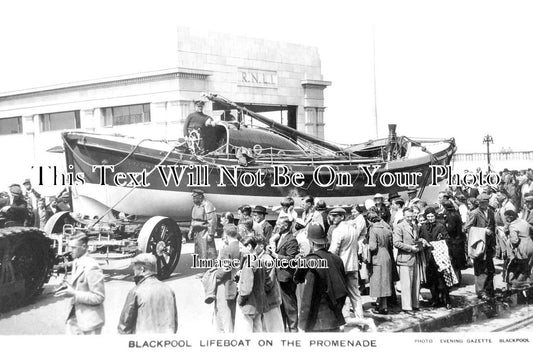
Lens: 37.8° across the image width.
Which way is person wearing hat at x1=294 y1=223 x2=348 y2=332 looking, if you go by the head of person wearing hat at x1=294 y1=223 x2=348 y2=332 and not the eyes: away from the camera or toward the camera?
away from the camera

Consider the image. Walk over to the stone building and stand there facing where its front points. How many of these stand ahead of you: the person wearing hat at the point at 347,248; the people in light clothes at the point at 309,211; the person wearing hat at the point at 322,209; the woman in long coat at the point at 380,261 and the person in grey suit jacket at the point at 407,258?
5

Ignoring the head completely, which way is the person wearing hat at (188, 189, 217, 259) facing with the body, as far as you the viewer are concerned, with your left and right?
facing the viewer and to the left of the viewer

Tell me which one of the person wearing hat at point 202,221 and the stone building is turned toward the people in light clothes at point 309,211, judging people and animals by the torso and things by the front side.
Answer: the stone building

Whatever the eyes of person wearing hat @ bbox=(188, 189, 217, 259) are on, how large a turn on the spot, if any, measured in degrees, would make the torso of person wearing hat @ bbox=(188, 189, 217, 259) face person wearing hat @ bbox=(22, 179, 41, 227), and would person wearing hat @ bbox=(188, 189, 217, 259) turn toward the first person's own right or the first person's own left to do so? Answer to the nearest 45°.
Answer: approximately 45° to the first person's own right

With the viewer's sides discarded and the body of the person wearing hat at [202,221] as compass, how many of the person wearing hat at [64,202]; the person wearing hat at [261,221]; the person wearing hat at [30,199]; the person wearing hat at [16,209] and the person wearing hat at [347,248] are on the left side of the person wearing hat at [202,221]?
2

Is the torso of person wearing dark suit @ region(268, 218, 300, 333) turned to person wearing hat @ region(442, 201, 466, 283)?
no
